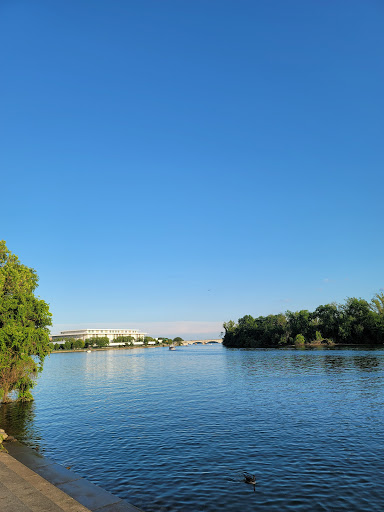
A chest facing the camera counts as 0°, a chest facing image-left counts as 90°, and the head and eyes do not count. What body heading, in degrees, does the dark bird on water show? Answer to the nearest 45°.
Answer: approximately 90°
